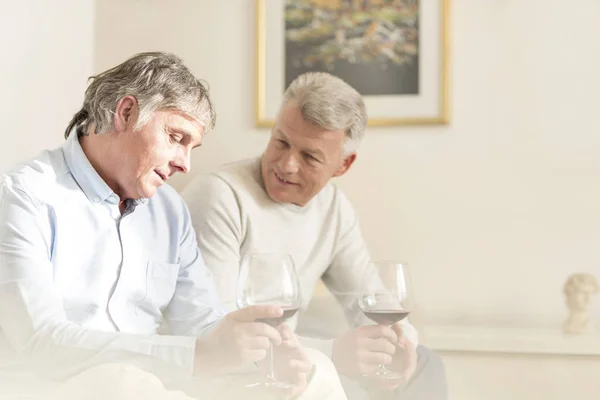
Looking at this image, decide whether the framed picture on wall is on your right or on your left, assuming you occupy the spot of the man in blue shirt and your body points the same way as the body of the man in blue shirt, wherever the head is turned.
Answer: on your left

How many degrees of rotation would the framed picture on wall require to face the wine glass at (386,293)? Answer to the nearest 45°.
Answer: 0° — it already faces it

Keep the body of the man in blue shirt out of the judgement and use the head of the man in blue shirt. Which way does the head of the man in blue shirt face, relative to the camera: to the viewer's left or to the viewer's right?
to the viewer's right

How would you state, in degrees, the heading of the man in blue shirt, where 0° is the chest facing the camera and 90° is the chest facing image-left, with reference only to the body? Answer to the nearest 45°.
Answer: approximately 315°
